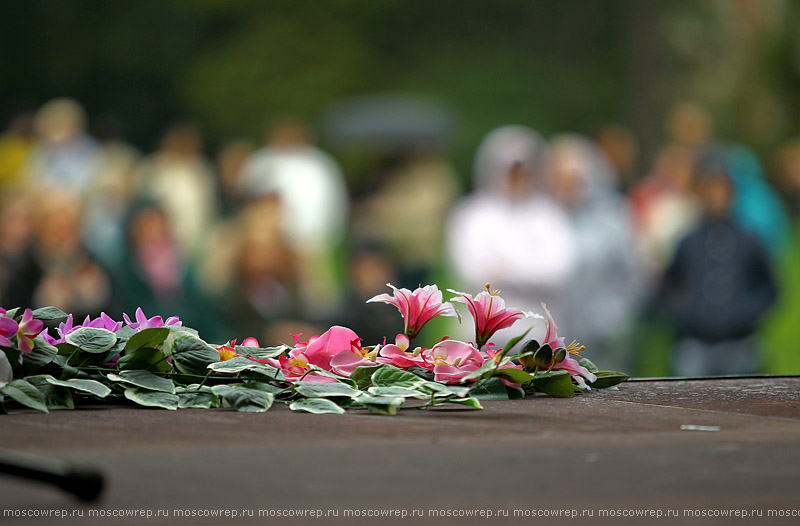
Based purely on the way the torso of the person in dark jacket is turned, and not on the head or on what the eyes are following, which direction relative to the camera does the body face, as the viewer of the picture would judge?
toward the camera

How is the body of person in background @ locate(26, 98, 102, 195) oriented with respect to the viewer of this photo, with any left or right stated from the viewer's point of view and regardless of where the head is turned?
facing the viewer

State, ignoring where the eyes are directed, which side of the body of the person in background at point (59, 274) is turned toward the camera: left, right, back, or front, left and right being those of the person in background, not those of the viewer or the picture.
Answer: front

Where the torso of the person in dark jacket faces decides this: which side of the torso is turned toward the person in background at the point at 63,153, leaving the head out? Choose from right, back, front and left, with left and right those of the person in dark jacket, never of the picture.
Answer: right

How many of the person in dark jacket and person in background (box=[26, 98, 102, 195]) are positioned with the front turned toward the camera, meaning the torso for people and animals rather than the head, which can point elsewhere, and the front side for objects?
2

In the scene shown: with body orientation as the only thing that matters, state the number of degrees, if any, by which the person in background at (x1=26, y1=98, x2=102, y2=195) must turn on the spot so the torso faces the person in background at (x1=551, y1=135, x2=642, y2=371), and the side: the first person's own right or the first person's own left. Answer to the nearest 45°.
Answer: approximately 45° to the first person's own left

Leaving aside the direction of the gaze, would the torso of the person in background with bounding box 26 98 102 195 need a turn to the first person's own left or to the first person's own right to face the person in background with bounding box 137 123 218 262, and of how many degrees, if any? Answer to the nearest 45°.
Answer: approximately 90° to the first person's own left

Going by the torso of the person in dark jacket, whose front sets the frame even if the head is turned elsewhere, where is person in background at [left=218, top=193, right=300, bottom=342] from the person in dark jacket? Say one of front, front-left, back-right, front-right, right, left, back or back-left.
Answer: right

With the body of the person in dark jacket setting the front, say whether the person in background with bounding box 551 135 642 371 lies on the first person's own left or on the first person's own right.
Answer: on the first person's own right

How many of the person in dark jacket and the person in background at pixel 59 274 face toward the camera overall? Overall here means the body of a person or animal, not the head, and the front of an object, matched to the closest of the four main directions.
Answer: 2

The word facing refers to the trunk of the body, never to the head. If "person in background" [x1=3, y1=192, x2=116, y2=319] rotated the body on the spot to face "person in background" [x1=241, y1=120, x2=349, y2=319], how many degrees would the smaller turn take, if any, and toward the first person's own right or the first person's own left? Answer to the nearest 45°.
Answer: approximately 135° to the first person's own left

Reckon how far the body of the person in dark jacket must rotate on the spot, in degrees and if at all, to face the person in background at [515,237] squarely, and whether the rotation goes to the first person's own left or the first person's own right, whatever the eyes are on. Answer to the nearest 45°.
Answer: approximately 45° to the first person's own right

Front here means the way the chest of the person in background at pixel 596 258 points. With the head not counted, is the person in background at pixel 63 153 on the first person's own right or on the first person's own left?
on the first person's own right

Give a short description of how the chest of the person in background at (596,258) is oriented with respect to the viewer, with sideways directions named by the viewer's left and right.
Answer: facing the viewer and to the left of the viewer
